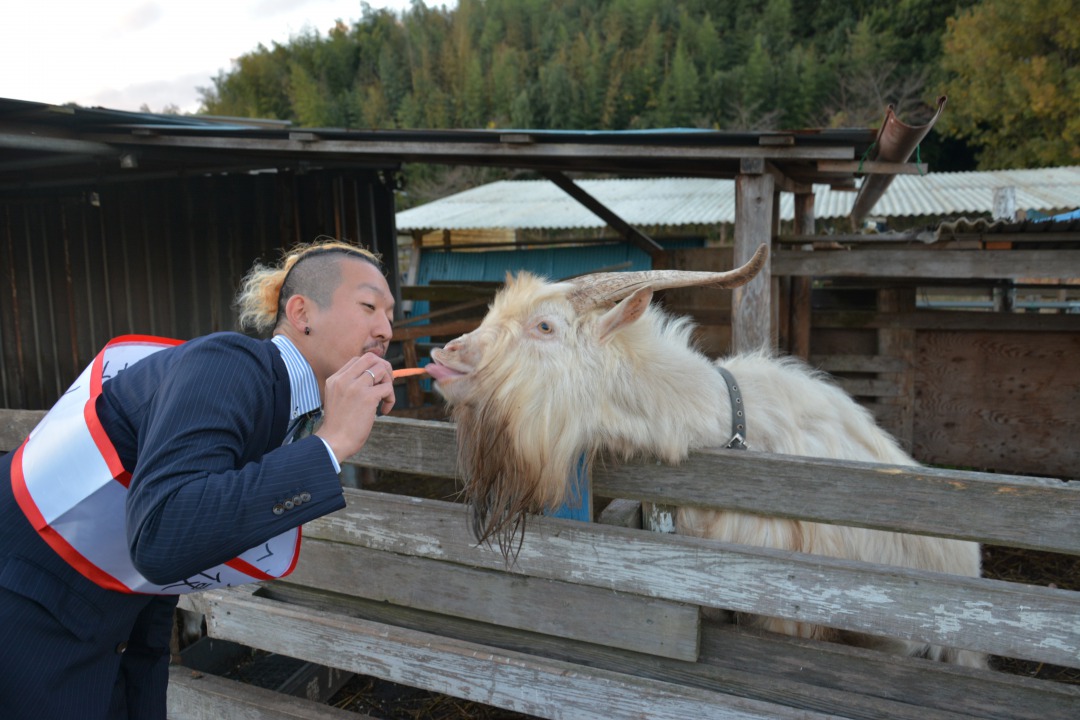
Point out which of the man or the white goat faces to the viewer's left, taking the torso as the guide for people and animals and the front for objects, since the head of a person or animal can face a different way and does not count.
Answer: the white goat

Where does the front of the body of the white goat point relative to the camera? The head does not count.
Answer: to the viewer's left

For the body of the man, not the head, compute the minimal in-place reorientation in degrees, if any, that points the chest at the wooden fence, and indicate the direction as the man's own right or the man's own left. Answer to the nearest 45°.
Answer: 0° — they already face it

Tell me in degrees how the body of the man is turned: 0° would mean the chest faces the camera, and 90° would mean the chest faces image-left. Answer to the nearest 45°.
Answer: approximately 270°

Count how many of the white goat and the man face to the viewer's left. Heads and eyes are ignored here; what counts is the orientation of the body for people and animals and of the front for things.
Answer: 1

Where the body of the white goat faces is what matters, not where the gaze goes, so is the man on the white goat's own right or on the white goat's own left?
on the white goat's own left
